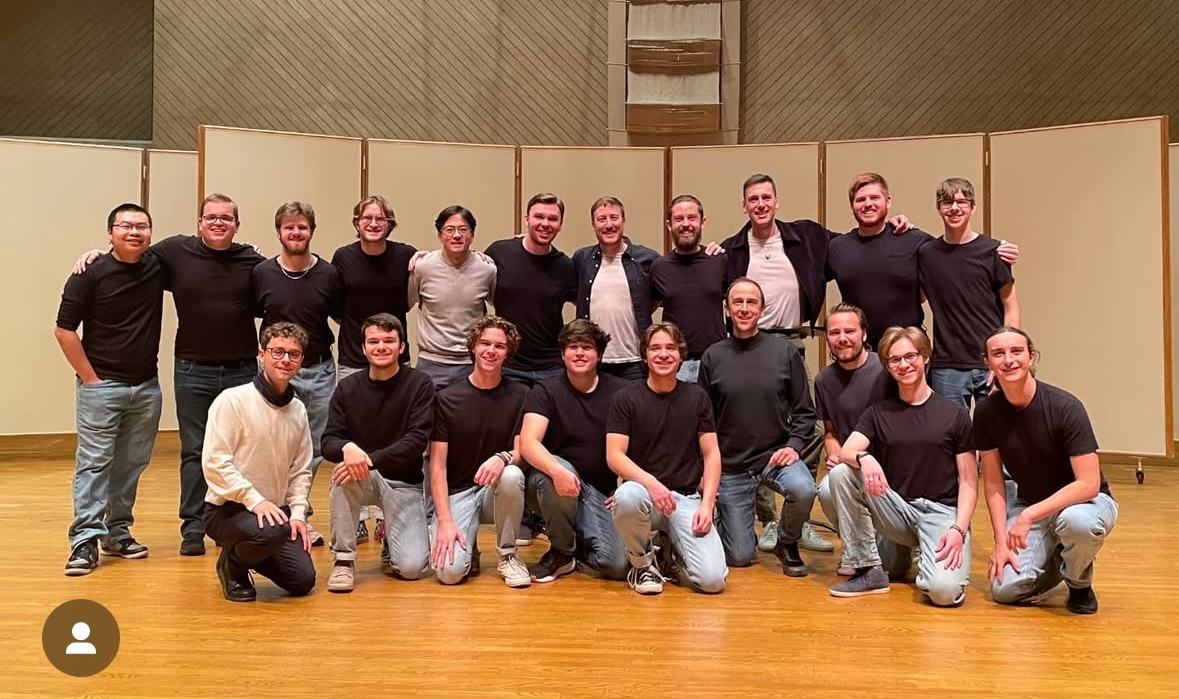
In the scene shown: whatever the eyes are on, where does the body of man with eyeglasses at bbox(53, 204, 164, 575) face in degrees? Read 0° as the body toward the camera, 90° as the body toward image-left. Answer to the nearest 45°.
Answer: approximately 315°

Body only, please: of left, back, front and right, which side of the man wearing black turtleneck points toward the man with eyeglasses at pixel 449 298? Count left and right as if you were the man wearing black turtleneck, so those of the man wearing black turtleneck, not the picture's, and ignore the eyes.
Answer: right

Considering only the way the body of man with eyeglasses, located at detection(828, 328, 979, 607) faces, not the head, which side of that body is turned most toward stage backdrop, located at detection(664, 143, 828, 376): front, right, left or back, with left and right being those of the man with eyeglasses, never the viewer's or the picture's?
back

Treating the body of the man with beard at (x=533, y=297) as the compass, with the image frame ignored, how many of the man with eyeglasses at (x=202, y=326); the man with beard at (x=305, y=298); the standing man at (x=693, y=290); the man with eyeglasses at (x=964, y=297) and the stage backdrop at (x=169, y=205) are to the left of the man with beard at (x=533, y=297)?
2

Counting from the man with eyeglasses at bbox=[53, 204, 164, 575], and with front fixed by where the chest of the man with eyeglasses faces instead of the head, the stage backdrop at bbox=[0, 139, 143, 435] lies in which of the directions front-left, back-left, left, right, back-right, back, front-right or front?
back-left

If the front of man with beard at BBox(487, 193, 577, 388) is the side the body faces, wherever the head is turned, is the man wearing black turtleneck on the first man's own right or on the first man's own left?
on the first man's own left

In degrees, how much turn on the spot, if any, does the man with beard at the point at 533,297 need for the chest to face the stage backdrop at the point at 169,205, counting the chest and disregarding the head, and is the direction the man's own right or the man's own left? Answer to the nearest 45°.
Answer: approximately 135° to the man's own right
